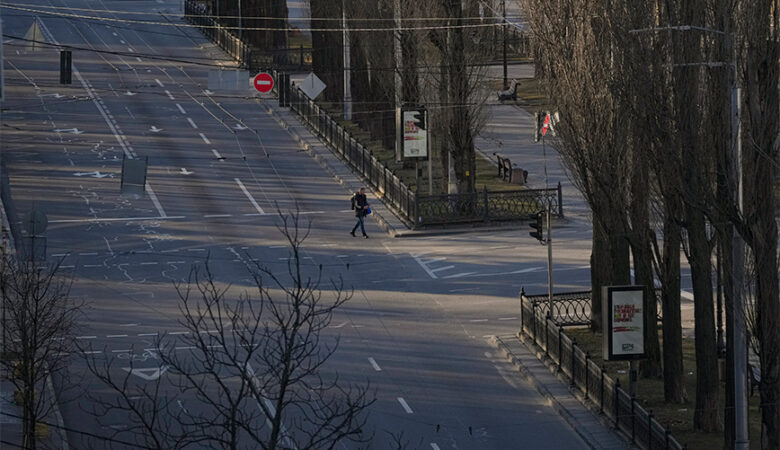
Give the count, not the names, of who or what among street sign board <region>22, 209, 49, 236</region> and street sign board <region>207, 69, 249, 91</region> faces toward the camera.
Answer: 0

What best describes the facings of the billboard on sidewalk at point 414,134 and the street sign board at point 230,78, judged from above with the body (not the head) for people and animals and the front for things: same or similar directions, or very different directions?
very different directions

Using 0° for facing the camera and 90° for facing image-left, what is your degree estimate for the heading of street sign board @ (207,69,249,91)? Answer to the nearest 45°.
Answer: approximately 180°

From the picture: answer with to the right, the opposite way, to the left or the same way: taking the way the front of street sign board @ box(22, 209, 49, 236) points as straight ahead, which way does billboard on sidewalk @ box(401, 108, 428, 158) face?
the opposite way

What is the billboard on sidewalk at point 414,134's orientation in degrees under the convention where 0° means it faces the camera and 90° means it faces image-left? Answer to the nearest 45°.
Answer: approximately 0°

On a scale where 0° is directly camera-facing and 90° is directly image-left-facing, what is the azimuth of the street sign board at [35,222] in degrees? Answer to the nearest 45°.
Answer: approximately 180°

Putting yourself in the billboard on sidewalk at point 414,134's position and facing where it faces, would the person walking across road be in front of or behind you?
in front

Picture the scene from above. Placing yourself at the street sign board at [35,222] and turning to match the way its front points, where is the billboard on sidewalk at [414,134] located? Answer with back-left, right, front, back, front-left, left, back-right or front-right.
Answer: front-right

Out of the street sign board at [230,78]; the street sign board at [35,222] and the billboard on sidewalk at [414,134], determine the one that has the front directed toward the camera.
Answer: the billboard on sidewalk

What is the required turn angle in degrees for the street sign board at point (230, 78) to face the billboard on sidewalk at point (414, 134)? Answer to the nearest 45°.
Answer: approximately 135° to its right

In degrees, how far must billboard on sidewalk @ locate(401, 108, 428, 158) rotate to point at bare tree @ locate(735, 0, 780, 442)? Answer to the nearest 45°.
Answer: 0° — it already faces it

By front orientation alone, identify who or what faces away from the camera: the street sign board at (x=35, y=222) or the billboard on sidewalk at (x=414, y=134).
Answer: the street sign board

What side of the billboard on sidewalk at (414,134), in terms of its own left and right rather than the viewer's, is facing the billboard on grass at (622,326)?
front

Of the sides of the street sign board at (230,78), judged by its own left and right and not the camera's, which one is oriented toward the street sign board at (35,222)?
back

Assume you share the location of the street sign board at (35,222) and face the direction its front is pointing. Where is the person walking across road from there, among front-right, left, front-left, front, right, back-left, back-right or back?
front-right

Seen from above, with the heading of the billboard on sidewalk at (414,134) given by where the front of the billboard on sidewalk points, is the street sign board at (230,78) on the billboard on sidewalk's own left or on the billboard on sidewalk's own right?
on the billboard on sidewalk's own right

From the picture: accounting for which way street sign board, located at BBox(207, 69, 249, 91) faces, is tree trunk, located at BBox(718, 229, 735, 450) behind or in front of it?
behind
